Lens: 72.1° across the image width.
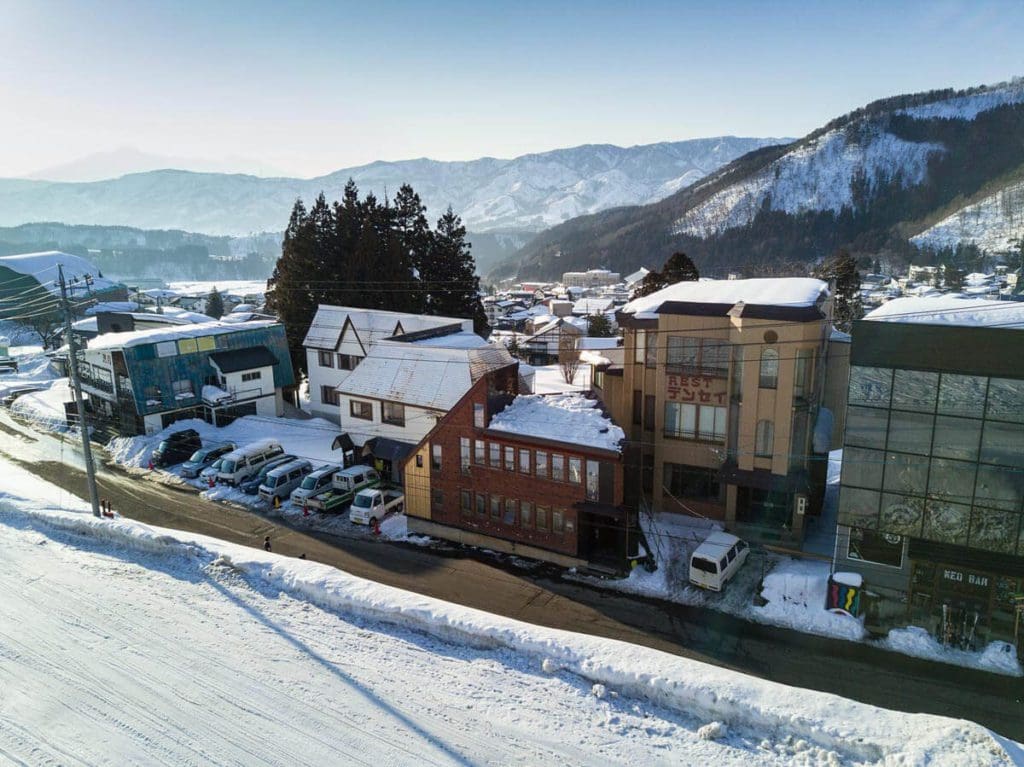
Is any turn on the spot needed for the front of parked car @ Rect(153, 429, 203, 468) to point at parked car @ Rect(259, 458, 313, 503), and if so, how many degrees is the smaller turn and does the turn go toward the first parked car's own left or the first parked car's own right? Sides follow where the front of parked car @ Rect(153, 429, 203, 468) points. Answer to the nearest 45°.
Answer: approximately 90° to the first parked car's own left

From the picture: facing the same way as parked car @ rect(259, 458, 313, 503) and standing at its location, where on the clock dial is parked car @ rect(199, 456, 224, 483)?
parked car @ rect(199, 456, 224, 483) is roughly at 3 o'clock from parked car @ rect(259, 458, 313, 503).

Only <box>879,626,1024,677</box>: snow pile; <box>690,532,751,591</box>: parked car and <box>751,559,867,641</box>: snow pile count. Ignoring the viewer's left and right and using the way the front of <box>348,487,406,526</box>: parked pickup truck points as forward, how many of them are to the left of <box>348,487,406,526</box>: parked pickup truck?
3

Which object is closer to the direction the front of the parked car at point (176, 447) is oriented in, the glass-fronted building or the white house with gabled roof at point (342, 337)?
the glass-fronted building

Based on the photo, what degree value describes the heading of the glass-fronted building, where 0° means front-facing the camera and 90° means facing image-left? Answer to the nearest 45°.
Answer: approximately 0°
